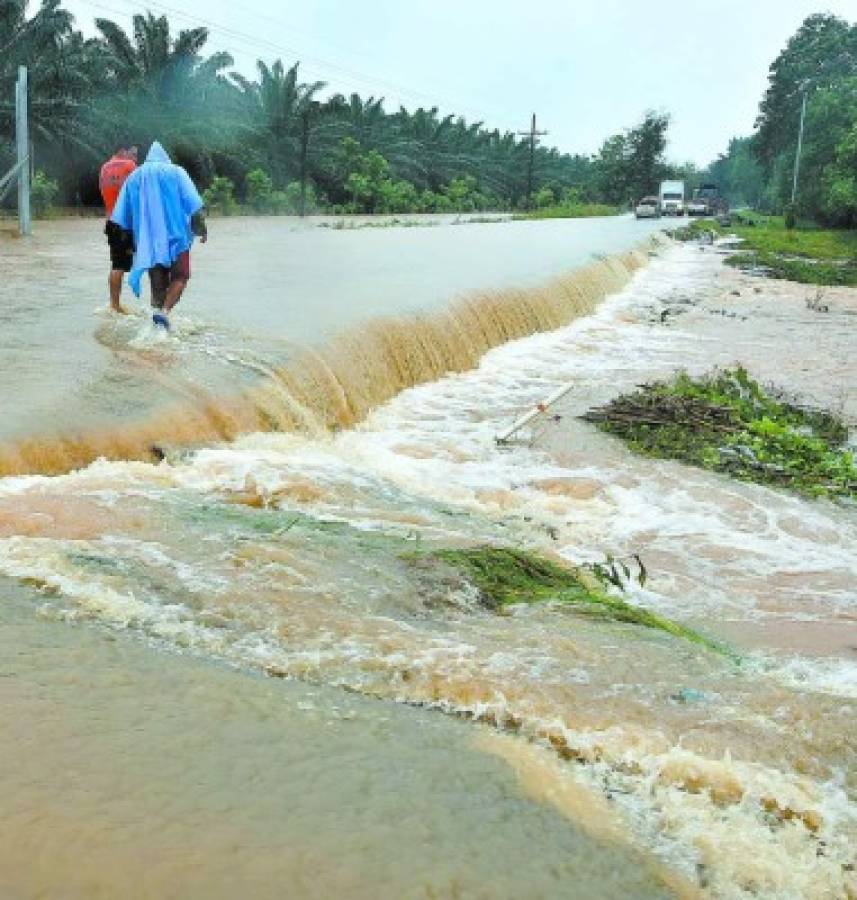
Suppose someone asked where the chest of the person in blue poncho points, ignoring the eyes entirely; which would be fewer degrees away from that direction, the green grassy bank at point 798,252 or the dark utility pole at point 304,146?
the dark utility pole

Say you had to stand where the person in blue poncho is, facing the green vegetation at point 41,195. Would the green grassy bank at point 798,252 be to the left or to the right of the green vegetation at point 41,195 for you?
right

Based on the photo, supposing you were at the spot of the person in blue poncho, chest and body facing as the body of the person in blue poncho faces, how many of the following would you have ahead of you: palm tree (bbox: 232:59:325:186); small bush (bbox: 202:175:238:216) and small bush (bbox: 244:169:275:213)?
3

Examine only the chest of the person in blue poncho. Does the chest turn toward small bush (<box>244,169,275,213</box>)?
yes

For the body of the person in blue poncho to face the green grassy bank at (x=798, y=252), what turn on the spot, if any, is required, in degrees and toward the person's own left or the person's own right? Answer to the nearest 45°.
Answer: approximately 45° to the person's own right

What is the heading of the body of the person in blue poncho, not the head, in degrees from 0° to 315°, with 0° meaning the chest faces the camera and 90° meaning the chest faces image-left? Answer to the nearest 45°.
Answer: approximately 180°

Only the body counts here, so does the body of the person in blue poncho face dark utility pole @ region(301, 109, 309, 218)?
yes

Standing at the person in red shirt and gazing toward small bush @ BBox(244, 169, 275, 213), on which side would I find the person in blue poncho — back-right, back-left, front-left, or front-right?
back-right

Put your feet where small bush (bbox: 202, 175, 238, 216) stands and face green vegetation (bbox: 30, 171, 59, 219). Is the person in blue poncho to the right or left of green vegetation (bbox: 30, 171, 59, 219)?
left
